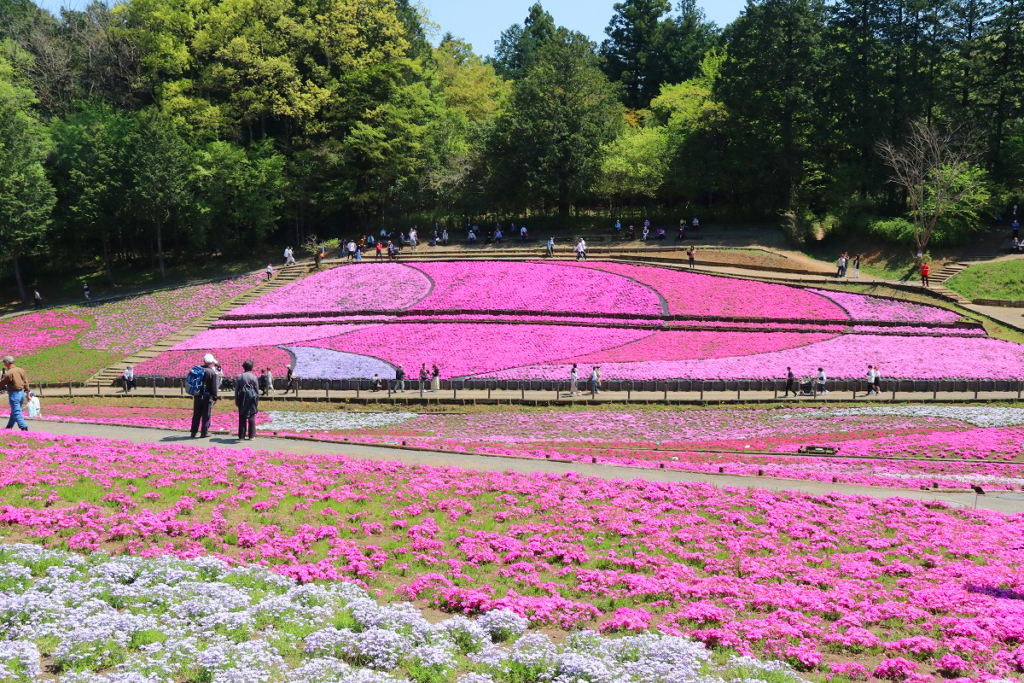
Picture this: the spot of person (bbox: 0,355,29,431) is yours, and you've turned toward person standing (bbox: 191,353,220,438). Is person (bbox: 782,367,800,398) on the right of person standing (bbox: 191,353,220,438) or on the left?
left

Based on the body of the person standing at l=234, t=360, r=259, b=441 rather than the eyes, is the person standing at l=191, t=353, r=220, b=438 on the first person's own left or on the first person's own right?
on the first person's own left

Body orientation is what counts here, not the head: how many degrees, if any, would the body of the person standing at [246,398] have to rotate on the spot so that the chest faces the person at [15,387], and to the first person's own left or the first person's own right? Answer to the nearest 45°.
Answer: approximately 45° to the first person's own left

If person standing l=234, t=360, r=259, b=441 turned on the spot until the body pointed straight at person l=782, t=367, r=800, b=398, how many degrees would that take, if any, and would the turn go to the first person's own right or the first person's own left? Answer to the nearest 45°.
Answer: approximately 45° to the first person's own right

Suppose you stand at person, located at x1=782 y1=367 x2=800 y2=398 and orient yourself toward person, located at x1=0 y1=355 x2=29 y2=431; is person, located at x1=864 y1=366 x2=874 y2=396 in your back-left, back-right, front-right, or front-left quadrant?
back-left

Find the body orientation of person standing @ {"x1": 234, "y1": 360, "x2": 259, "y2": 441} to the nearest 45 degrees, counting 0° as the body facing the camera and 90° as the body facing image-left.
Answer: approximately 180°
